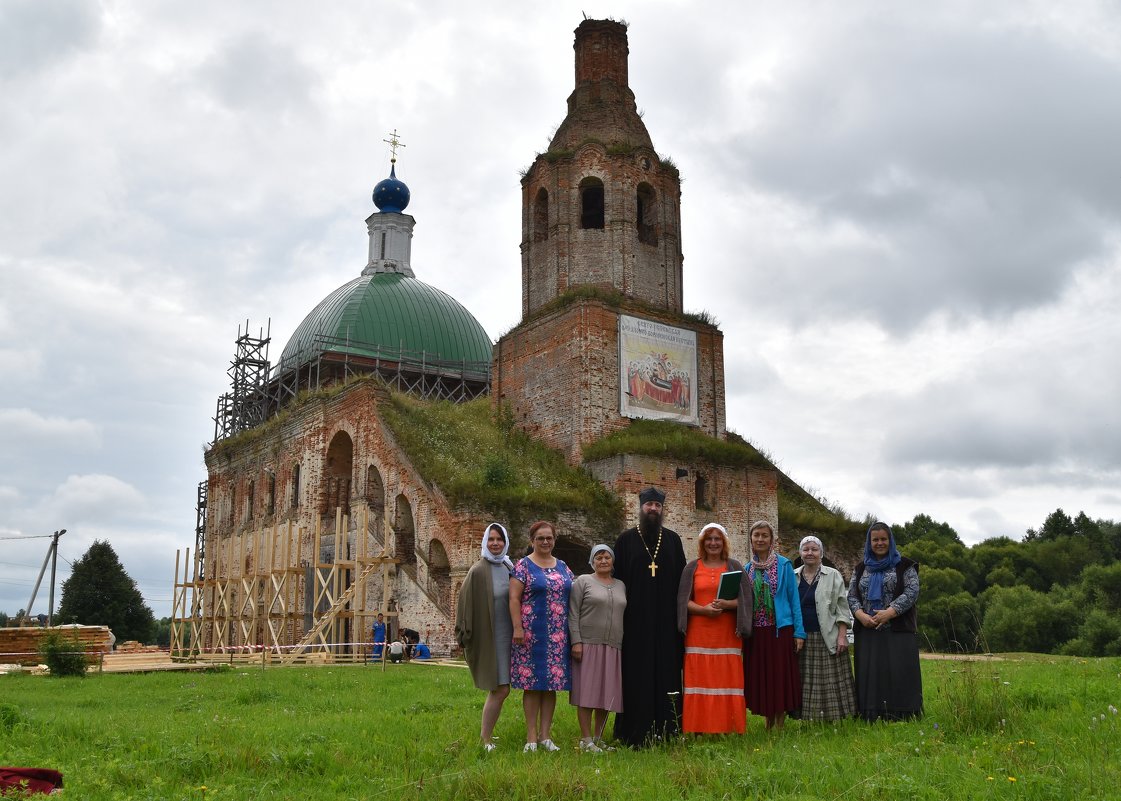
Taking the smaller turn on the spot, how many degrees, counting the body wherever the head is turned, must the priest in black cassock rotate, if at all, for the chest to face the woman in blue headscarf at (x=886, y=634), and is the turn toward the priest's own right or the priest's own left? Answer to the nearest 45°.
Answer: approximately 90° to the priest's own left

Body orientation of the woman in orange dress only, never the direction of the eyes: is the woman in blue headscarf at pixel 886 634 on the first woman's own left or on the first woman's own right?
on the first woman's own left

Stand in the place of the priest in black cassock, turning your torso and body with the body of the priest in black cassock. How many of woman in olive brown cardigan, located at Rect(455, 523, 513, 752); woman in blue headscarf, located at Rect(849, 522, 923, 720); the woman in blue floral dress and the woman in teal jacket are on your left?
2

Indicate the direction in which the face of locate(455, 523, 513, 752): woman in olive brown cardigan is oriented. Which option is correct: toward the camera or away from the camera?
toward the camera

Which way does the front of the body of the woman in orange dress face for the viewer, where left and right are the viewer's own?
facing the viewer

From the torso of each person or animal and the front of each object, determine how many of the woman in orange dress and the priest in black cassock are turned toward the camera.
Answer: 2

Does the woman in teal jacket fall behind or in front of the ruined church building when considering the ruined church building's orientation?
in front

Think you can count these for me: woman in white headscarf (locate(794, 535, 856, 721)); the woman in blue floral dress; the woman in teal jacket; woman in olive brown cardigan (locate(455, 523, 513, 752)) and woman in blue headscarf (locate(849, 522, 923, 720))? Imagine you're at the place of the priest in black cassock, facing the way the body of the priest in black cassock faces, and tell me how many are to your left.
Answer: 3

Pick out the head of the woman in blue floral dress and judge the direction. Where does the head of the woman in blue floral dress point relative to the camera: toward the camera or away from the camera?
toward the camera

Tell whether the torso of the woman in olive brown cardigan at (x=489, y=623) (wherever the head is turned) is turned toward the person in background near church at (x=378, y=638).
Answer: no

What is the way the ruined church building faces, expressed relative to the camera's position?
facing the viewer and to the right of the viewer

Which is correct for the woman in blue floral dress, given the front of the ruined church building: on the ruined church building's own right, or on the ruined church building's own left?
on the ruined church building's own right

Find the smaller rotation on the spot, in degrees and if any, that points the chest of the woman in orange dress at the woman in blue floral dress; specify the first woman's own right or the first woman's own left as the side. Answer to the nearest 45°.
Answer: approximately 90° to the first woman's own right

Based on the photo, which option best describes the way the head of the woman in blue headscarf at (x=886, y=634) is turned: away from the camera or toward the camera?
toward the camera

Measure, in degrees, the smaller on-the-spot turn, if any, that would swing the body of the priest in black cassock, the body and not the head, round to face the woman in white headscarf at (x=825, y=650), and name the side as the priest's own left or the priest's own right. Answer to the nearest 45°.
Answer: approximately 90° to the priest's own left

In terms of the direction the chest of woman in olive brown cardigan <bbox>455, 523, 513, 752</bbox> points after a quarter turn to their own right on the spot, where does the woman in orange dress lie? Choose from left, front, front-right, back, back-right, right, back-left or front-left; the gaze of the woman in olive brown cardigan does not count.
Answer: back-left

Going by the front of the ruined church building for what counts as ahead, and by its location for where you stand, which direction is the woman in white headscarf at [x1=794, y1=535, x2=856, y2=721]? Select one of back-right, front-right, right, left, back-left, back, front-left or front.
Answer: front-right
